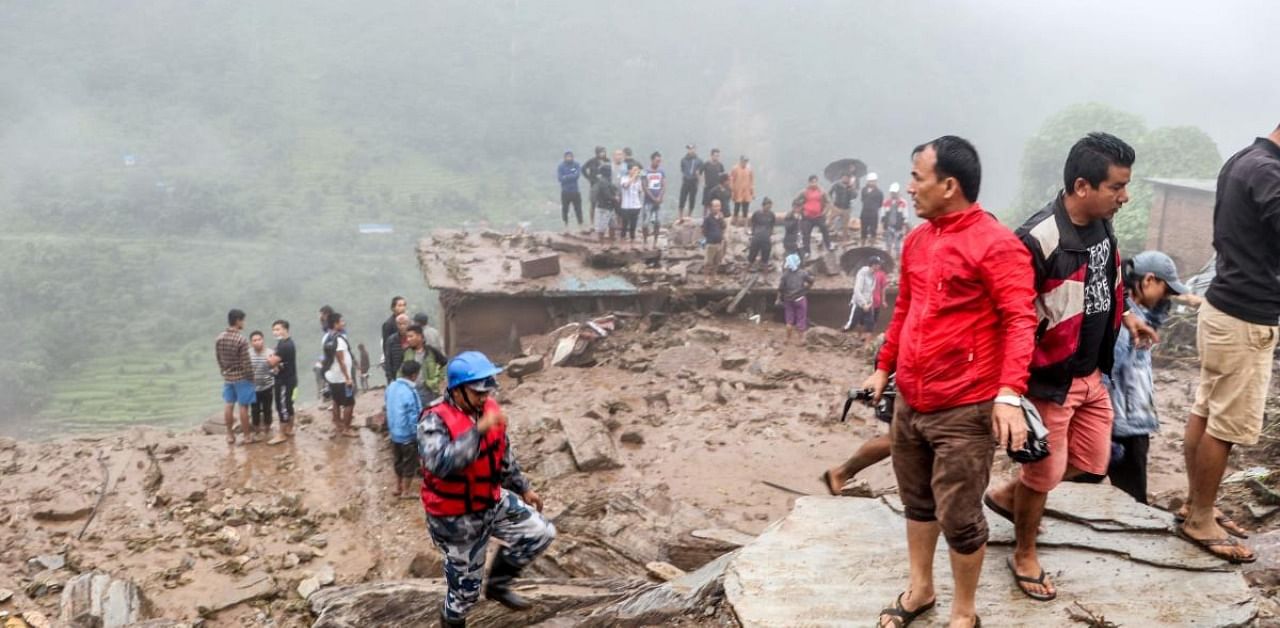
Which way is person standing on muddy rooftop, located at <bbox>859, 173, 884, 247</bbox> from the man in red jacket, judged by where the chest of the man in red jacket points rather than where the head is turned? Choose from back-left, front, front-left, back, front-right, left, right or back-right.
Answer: back-right

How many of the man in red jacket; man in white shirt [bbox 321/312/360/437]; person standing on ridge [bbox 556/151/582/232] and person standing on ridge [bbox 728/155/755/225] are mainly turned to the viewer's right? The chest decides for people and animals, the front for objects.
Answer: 1

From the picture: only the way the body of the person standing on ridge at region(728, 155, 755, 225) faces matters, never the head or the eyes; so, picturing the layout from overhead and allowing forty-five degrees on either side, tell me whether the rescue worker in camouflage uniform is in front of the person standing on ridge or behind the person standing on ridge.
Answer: in front

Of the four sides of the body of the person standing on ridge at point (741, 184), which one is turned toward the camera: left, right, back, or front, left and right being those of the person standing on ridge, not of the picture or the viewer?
front

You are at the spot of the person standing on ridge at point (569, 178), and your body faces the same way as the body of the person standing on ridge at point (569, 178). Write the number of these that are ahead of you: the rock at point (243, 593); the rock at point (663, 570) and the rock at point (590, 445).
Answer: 3

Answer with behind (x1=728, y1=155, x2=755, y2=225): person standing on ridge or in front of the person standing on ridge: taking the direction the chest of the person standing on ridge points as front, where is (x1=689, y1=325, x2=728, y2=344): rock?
in front

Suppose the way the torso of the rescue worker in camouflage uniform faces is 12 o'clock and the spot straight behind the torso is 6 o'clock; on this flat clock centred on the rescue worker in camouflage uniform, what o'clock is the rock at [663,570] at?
The rock is roughly at 9 o'clock from the rescue worker in camouflage uniform.

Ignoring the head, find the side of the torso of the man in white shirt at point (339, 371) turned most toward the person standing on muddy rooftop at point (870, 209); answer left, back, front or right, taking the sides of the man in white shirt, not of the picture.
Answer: front

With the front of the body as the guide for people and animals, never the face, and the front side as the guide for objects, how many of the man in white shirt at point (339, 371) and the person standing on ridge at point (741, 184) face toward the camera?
1

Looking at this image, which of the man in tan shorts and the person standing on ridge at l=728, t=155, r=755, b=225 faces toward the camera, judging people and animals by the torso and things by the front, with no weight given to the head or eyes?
the person standing on ridge

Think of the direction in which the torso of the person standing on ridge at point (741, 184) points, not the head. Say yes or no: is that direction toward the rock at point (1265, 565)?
yes

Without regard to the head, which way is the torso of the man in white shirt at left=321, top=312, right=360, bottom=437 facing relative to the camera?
to the viewer's right

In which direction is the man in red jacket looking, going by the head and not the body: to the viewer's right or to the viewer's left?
to the viewer's left

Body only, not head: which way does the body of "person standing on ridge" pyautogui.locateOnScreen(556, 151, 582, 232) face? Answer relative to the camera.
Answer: toward the camera

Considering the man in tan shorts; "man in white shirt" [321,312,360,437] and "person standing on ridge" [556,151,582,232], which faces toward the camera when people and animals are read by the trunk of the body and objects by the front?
the person standing on ridge
